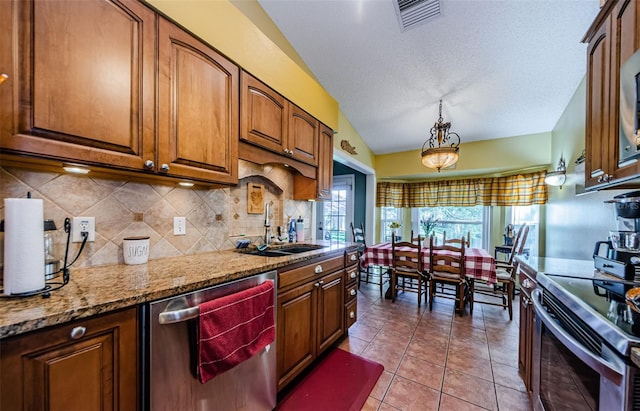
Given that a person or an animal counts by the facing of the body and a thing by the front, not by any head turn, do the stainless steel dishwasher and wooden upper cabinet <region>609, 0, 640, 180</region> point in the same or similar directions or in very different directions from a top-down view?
very different directions

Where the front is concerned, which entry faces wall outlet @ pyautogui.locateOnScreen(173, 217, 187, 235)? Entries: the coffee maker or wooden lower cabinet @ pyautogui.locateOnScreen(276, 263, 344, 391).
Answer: the coffee maker

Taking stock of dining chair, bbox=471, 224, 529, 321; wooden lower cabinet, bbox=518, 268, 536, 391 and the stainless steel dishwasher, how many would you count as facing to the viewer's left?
2

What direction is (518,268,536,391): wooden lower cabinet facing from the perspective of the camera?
to the viewer's left

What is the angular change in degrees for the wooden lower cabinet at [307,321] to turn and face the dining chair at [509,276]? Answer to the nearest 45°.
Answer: approximately 90° to its left

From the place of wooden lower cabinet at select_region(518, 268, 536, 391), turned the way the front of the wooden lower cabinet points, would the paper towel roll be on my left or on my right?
on my left

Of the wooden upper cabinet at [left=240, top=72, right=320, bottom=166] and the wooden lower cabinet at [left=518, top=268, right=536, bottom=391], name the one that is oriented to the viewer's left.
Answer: the wooden lower cabinet

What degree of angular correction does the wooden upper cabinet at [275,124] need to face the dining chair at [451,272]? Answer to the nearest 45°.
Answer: approximately 45° to its left

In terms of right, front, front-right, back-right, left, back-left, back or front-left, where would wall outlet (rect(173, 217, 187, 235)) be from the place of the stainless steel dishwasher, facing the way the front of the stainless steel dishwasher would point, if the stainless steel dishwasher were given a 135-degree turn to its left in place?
front

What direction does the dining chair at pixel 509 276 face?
to the viewer's left

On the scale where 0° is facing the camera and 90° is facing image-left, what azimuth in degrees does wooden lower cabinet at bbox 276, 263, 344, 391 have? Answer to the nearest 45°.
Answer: approximately 315°
